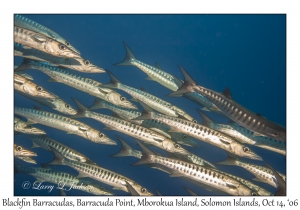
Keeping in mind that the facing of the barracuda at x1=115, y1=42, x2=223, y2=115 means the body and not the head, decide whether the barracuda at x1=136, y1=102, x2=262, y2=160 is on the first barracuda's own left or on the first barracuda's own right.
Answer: on the first barracuda's own right

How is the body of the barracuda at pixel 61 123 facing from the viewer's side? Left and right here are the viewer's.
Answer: facing to the right of the viewer

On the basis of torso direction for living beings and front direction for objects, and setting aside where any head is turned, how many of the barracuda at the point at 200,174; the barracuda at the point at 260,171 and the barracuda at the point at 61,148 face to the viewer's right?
3

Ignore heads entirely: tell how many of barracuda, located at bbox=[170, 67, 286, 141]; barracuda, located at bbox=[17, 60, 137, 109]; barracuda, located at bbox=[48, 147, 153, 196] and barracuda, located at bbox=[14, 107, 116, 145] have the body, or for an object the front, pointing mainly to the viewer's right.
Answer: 4

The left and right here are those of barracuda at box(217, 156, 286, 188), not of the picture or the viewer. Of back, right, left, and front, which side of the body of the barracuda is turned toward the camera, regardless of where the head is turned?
right
